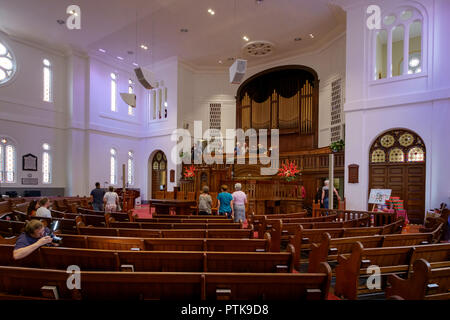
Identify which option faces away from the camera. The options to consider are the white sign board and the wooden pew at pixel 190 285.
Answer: the wooden pew

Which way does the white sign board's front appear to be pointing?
toward the camera

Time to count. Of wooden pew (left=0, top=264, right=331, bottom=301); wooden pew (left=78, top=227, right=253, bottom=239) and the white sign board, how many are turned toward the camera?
1

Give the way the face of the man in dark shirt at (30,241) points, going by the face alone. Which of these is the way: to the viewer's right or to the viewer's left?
to the viewer's right

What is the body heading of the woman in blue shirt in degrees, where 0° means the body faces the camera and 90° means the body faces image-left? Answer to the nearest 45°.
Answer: approximately 180°

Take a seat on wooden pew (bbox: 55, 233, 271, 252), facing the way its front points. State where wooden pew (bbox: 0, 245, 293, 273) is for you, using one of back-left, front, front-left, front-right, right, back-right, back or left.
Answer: back

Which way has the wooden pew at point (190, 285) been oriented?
away from the camera

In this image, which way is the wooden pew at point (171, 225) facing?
away from the camera

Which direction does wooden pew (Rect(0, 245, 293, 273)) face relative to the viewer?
away from the camera

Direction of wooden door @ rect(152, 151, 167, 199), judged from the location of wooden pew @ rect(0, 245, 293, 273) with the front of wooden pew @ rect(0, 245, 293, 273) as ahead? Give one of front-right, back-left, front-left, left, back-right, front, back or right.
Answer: front

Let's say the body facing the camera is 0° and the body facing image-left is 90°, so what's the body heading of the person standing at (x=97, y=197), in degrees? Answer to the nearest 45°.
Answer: approximately 180°

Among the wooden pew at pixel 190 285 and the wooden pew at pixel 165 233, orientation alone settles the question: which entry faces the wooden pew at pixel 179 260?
the wooden pew at pixel 190 285

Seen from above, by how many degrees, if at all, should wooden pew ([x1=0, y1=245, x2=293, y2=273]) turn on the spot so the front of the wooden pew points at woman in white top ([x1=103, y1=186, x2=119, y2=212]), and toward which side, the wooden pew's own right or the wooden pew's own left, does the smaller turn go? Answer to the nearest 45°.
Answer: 0° — it already faces them

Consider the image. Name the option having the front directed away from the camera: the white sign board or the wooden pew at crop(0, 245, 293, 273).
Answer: the wooden pew

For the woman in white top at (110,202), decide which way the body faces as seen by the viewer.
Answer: away from the camera

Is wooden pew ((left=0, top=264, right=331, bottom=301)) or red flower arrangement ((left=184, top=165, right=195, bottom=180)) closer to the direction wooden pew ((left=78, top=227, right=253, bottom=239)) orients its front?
the red flower arrangement

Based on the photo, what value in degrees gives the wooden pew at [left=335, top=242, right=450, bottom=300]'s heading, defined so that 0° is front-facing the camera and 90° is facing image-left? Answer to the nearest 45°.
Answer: approximately 135°
